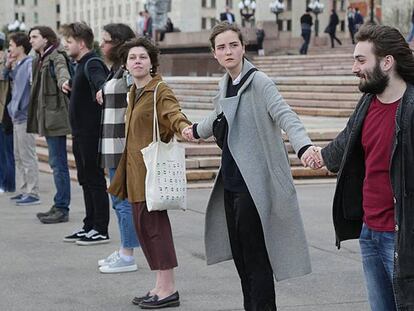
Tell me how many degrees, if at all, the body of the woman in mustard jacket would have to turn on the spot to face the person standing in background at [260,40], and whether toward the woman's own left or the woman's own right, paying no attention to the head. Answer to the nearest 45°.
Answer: approximately 135° to the woman's own right

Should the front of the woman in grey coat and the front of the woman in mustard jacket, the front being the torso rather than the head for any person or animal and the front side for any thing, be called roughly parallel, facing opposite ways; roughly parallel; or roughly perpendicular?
roughly parallel

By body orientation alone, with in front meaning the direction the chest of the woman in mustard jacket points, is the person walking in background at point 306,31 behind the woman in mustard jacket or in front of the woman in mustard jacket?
behind

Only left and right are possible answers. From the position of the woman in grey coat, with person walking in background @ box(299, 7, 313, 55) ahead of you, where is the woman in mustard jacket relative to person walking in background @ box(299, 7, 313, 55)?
left

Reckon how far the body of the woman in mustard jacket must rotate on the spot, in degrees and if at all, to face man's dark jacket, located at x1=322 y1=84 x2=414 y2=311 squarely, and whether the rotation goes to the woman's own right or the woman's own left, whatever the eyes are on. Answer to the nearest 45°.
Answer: approximately 90° to the woman's own left

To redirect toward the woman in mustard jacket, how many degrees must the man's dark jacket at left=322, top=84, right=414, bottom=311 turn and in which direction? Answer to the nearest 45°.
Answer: approximately 90° to its right

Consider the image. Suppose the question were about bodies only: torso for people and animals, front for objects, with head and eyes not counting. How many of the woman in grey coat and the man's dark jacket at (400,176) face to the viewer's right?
0

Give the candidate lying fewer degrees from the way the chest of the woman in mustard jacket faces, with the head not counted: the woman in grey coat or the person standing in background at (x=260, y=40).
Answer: the woman in grey coat

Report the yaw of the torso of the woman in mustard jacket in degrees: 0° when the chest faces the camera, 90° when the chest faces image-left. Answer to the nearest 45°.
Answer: approximately 45°

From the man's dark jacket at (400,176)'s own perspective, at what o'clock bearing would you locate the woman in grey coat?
The woman in grey coat is roughly at 3 o'clock from the man's dark jacket.

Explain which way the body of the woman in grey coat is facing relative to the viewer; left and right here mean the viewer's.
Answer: facing the viewer and to the left of the viewer

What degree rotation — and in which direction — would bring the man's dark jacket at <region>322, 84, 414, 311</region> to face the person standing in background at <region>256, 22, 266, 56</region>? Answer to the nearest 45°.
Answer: approximately 135° to its right

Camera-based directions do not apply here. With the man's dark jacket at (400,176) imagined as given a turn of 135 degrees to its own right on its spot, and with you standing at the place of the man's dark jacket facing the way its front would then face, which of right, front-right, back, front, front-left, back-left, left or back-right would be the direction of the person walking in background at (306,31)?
front

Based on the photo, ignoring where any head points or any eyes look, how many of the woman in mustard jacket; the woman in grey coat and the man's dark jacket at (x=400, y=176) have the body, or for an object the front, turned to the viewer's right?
0
